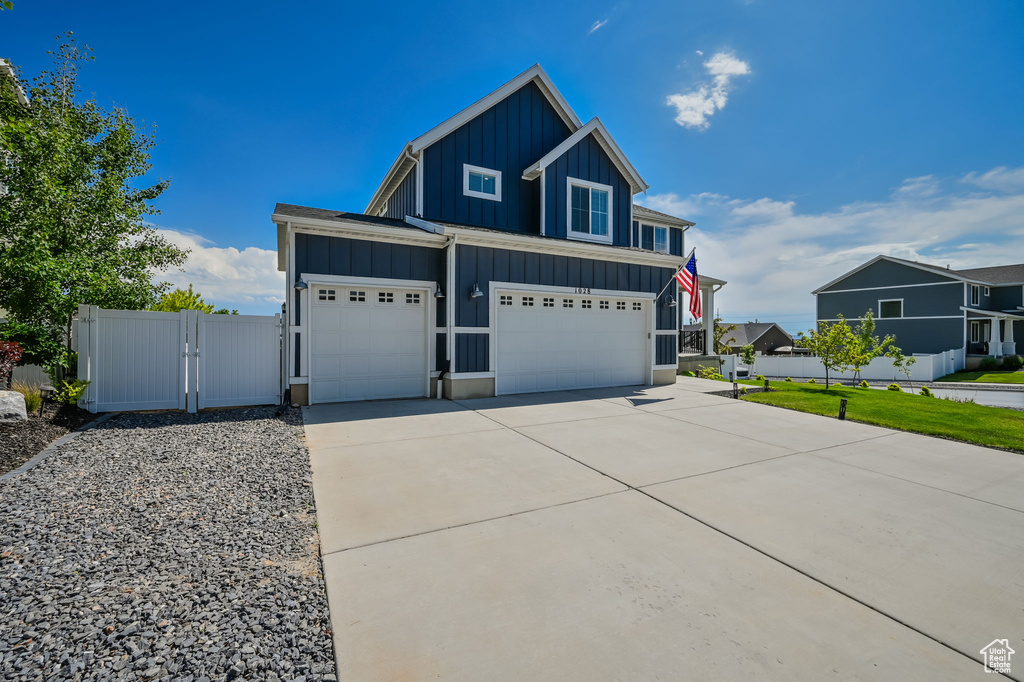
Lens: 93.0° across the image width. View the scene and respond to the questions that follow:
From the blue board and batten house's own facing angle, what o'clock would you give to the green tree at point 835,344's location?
The green tree is roughly at 10 o'clock from the blue board and batten house.

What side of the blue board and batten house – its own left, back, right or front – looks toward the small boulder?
right

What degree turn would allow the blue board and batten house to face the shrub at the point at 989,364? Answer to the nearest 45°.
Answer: approximately 90° to its left

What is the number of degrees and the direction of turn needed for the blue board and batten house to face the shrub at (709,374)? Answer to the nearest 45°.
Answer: approximately 90° to its left

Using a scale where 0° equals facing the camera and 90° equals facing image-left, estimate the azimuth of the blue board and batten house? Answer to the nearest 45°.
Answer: approximately 315°

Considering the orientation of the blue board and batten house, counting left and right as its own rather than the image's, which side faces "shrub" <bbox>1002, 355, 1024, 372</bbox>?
left

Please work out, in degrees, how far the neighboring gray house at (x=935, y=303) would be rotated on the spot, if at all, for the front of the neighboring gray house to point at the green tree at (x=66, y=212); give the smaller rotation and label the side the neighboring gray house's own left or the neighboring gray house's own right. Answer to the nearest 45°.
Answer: approximately 45° to the neighboring gray house's own right
